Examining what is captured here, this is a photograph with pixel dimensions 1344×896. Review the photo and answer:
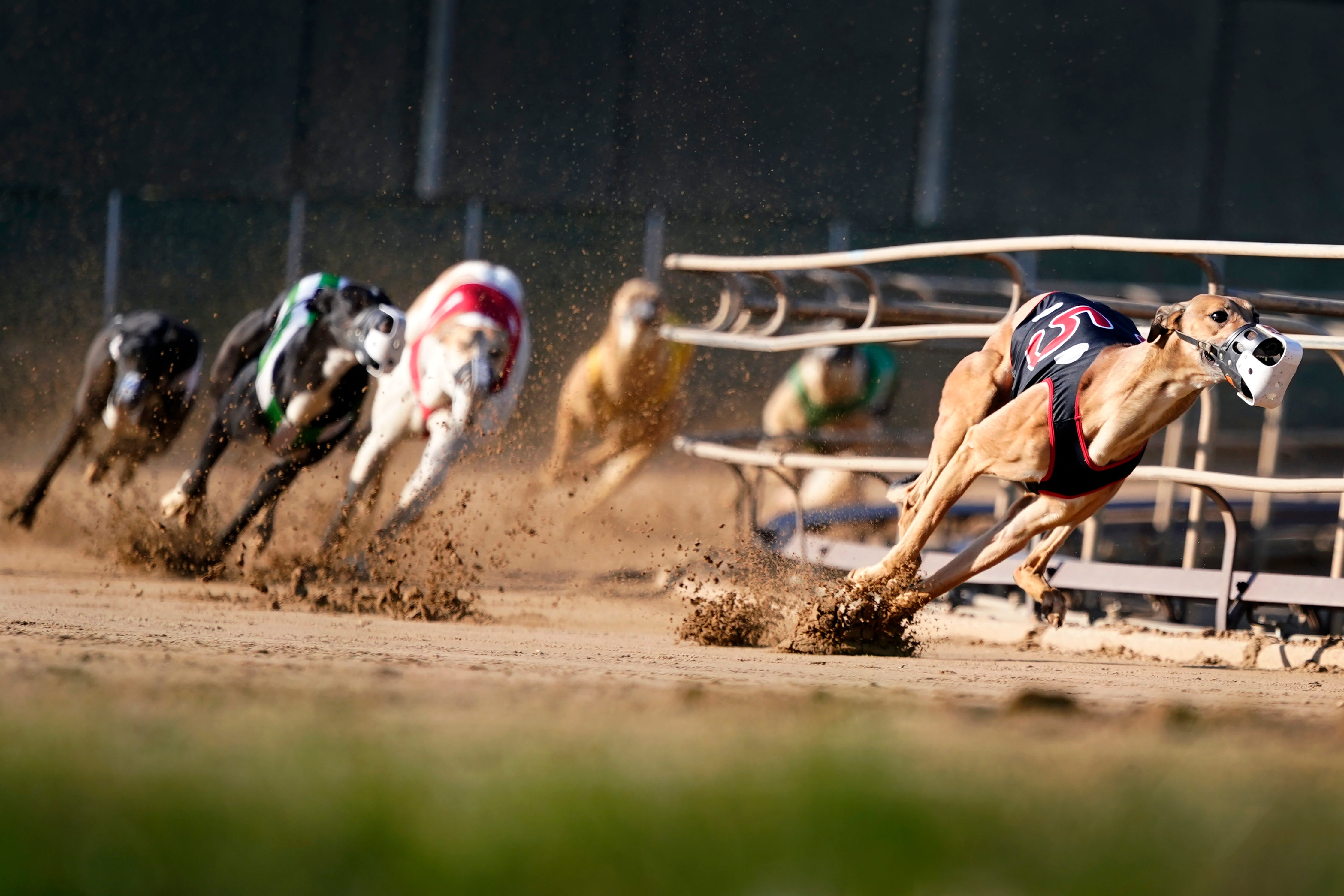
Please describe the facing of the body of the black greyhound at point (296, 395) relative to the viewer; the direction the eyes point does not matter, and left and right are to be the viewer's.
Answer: facing the viewer and to the right of the viewer

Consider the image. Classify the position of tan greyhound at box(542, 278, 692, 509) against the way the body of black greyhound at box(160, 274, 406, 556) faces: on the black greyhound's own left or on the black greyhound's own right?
on the black greyhound's own left

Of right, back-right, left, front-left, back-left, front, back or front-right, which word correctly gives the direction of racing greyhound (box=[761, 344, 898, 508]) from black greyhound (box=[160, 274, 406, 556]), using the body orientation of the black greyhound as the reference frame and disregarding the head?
left

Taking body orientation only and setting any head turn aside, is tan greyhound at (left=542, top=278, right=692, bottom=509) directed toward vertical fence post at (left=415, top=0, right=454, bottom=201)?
no

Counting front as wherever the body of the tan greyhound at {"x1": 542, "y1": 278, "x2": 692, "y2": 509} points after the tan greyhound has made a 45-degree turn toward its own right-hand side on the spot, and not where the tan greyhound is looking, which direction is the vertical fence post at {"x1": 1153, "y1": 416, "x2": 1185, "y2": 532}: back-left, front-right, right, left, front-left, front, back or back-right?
left

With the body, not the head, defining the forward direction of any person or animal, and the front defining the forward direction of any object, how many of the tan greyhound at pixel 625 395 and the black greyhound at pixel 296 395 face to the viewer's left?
0

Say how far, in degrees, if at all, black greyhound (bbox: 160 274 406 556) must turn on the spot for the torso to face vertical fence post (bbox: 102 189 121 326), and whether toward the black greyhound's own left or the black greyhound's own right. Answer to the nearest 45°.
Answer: approximately 135° to the black greyhound's own left

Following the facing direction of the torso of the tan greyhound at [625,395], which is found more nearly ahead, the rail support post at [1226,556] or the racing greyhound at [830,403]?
the rail support post

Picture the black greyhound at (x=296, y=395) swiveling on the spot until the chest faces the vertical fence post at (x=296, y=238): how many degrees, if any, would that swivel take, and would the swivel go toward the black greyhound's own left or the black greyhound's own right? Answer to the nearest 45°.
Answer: approximately 135° to the black greyhound's own left

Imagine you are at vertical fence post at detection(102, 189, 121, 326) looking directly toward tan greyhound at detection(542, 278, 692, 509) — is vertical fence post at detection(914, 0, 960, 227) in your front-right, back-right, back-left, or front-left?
front-left

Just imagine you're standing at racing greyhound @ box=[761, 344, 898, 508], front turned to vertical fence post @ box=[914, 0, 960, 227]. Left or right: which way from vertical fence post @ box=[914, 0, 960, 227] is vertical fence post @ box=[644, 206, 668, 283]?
left

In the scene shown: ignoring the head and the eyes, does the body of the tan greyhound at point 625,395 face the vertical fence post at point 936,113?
no

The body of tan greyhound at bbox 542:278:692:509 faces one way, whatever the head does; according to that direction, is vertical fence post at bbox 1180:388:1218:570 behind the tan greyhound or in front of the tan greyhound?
in front

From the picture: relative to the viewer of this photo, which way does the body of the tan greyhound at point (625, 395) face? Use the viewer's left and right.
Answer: facing the viewer

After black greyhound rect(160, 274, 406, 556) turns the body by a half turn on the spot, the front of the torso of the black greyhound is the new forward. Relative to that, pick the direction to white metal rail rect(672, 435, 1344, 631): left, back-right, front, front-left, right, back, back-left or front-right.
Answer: back

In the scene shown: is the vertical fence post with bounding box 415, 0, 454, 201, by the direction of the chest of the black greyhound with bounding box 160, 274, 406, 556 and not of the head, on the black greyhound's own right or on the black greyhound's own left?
on the black greyhound's own left
